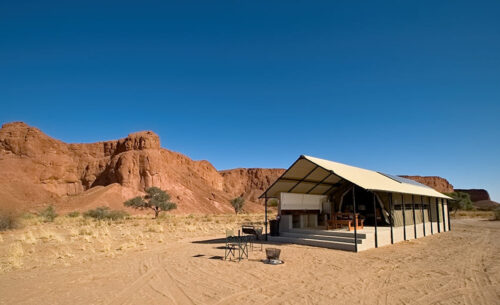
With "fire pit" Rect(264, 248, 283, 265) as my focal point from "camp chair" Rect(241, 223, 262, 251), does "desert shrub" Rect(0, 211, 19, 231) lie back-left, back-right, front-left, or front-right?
back-right

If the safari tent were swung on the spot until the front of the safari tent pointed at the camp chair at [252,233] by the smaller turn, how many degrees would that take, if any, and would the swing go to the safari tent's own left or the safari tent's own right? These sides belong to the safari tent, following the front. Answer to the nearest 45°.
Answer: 0° — it already faces it

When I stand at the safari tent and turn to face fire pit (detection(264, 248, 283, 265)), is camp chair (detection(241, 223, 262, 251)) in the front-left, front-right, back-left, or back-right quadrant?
front-right

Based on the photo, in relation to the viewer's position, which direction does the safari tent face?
facing the viewer and to the left of the viewer

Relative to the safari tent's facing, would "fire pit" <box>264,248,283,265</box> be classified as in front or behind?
in front

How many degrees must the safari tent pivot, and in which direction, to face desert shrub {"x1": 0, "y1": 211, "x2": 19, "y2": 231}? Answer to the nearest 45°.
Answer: approximately 45° to its right

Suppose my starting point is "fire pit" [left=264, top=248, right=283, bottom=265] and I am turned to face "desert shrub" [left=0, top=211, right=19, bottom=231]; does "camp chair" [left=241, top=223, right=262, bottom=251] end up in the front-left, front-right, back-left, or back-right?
front-right
